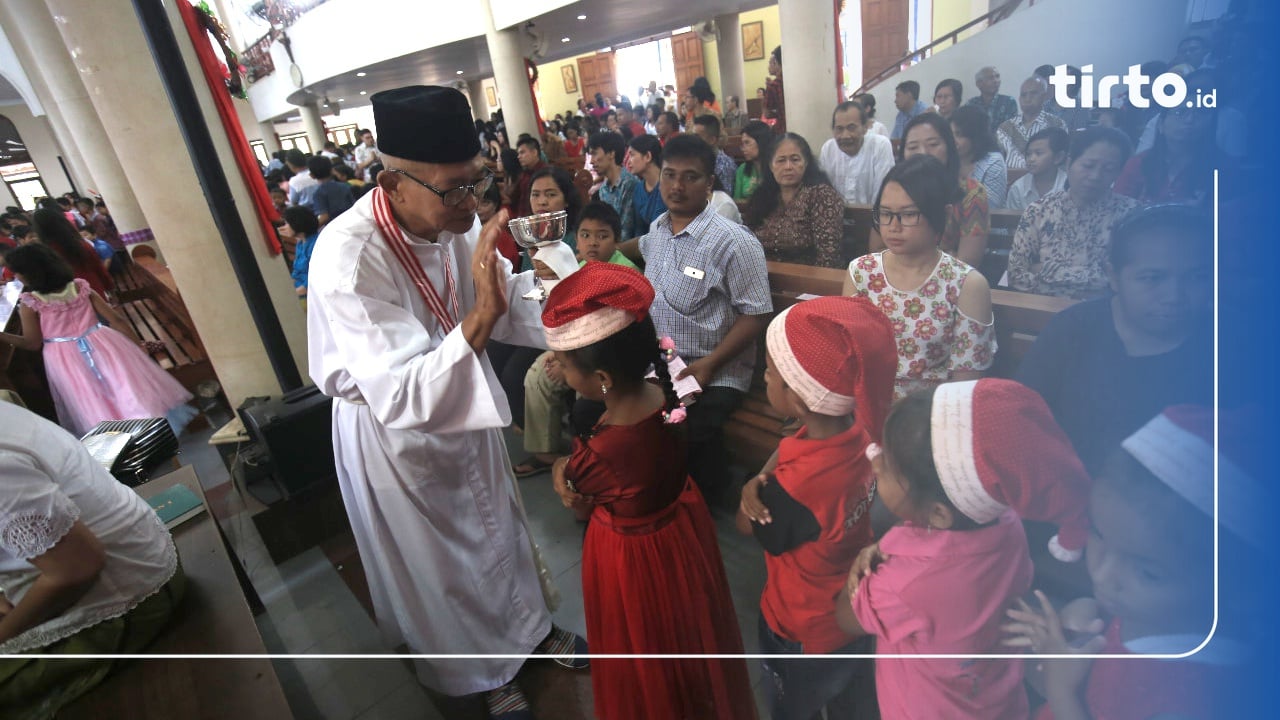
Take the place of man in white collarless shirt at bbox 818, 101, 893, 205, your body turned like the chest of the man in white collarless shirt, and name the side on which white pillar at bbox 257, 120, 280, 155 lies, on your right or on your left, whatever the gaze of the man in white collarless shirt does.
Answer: on your right

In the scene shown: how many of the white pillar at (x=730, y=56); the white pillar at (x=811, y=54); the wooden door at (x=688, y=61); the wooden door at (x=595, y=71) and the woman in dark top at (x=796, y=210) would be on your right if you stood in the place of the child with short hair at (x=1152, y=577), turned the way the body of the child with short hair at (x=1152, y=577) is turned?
5

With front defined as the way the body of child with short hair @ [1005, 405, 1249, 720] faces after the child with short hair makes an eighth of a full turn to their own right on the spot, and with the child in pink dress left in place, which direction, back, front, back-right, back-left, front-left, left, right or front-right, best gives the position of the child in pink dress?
front

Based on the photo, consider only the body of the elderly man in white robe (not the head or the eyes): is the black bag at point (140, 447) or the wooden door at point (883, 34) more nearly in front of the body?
the wooden door

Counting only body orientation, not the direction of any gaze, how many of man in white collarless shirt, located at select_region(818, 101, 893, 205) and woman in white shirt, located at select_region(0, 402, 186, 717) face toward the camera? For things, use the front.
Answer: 1

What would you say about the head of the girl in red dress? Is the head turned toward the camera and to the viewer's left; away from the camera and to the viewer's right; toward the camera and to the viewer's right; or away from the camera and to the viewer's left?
away from the camera and to the viewer's left

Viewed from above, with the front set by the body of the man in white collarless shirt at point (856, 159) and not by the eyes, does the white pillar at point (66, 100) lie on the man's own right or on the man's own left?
on the man's own right

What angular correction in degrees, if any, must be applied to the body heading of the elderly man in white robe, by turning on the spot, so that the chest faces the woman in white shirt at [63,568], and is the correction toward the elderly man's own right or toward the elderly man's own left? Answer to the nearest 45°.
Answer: approximately 135° to the elderly man's own right

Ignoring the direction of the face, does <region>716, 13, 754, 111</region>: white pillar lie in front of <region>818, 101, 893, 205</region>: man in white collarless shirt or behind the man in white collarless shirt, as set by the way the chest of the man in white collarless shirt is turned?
behind
